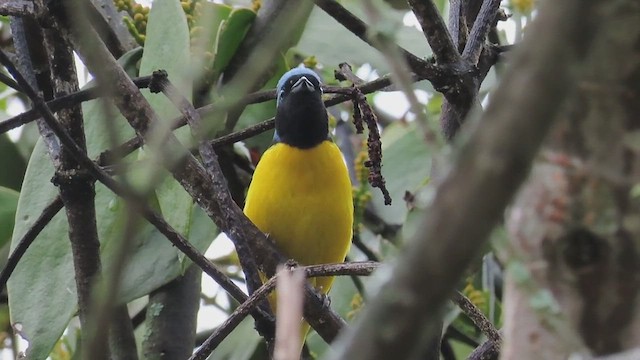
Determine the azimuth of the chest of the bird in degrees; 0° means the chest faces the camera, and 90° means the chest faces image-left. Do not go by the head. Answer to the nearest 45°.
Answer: approximately 0°
